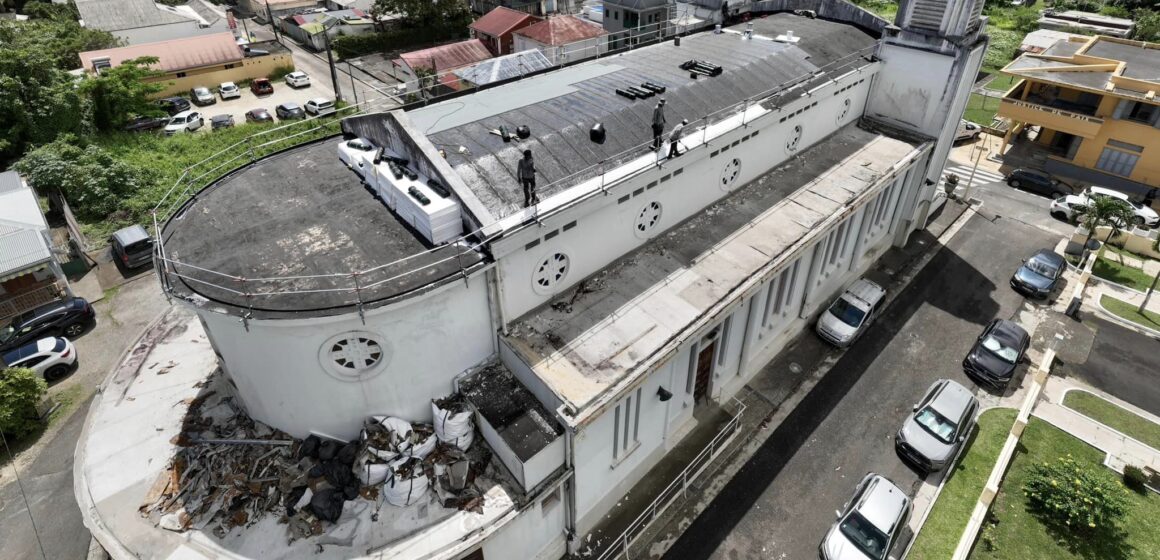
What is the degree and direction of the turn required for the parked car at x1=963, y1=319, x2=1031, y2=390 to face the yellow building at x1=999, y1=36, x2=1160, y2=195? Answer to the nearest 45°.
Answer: approximately 135° to its right

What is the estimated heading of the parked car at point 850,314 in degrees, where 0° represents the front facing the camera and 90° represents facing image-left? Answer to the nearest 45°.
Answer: approximately 45°

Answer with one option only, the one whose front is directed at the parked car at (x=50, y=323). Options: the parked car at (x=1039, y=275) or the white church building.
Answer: the parked car at (x=1039, y=275)

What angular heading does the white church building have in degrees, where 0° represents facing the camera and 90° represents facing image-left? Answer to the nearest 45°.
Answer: approximately 225°

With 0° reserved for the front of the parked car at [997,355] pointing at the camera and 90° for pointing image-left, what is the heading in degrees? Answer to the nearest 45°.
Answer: approximately 45°

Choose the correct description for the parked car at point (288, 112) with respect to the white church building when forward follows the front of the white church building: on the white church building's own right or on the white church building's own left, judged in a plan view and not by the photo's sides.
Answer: on the white church building's own left

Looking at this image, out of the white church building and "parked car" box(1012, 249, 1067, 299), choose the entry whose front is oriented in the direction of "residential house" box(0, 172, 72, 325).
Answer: the parked car

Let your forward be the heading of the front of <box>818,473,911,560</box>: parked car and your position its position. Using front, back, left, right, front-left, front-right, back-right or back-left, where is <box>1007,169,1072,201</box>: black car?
back-right
